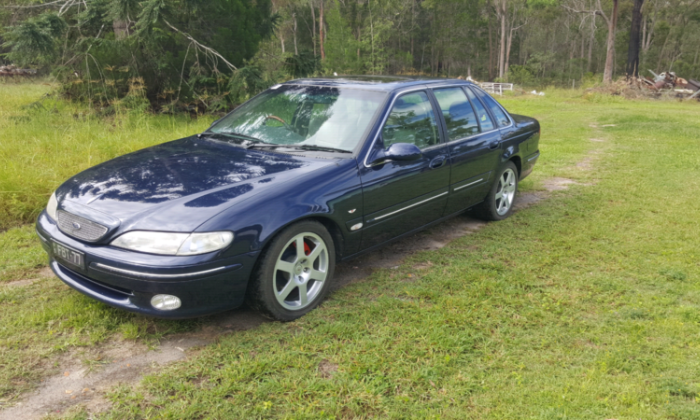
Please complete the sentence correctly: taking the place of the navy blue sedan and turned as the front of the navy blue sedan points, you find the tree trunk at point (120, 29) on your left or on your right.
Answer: on your right

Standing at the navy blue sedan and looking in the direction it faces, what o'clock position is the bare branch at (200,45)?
The bare branch is roughly at 4 o'clock from the navy blue sedan.

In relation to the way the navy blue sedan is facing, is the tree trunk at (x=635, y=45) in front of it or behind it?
behind

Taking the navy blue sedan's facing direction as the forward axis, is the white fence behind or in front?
behind
